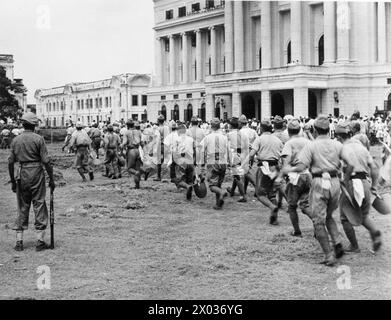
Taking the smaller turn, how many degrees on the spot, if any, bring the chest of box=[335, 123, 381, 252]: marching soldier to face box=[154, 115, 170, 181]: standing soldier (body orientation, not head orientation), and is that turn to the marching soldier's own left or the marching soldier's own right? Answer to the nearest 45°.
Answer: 0° — they already face them

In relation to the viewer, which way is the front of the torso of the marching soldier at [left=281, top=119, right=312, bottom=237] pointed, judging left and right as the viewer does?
facing away from the viewer and to the left of the viewer

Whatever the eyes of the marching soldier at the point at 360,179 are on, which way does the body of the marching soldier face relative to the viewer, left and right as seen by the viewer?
facing away from the viewer and to the left of the viewer

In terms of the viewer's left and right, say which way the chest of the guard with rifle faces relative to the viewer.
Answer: facing away from the viewer

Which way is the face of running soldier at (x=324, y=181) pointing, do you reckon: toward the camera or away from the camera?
away from the camera
